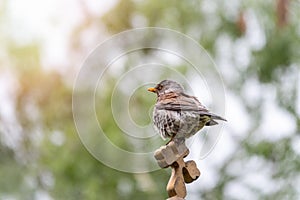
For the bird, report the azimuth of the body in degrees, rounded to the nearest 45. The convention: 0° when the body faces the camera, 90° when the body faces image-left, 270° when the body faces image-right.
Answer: approximately 90°
